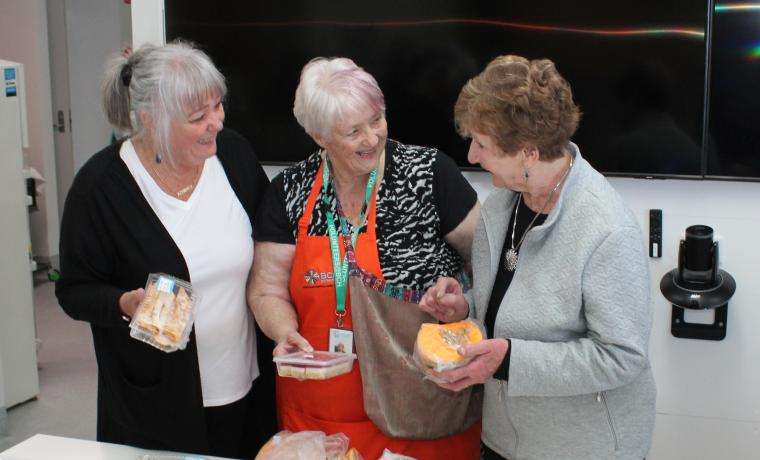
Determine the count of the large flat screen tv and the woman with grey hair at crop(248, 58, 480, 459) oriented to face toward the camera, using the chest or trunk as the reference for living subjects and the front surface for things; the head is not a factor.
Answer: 2

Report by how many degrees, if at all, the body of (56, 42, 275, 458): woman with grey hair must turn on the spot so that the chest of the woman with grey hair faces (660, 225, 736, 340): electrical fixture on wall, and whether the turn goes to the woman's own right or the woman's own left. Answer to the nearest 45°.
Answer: approximately 45° to the woman's own left

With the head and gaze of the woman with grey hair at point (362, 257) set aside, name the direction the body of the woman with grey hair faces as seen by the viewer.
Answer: toward the camera

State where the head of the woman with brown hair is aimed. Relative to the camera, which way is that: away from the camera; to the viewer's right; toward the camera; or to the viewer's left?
to the viewer's left

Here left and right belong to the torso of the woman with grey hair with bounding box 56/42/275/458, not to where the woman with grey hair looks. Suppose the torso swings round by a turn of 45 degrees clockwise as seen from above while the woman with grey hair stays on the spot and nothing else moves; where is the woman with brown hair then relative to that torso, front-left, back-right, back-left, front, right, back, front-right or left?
front-left

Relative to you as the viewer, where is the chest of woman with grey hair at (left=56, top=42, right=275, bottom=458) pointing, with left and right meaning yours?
facing the viewer and to the right of the viewer

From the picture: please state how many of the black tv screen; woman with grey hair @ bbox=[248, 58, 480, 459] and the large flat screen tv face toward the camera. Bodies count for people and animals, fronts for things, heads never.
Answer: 3

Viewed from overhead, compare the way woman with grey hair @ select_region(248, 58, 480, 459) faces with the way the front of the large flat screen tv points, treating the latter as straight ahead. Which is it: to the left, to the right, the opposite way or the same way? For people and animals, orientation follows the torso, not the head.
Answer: the same way

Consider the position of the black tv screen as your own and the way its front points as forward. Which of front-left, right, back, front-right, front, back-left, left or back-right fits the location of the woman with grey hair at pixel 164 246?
front-right

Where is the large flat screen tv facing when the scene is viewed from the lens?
facing the viewer

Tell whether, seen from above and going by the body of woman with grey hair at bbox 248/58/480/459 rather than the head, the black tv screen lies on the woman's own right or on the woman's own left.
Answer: on the woman's own left

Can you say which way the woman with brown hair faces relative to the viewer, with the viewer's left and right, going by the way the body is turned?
facing the viewer and to the left of the viewer

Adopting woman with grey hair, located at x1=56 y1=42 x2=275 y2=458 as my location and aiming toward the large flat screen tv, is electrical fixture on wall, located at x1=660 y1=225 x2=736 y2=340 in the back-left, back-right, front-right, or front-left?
front-right

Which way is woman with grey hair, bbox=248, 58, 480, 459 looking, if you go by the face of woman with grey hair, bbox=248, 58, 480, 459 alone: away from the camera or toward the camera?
toward the camera
